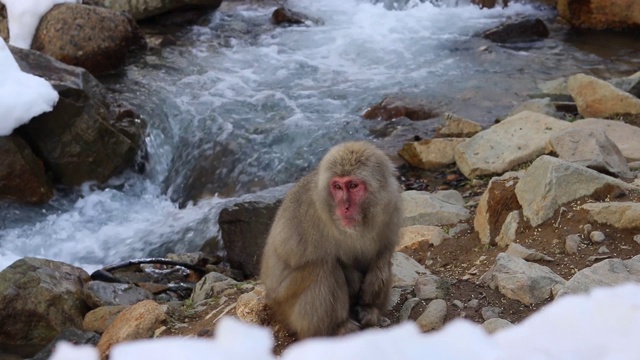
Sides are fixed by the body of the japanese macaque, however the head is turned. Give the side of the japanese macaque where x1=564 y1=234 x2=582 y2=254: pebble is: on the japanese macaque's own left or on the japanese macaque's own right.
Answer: on the japanese macaque's own left

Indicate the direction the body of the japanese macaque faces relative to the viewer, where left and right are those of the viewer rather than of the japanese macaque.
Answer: facing the viewer and to the right of the viewer

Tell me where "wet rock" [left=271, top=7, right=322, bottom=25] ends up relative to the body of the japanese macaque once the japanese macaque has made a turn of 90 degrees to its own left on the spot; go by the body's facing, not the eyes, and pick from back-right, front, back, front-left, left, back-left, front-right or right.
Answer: front-left

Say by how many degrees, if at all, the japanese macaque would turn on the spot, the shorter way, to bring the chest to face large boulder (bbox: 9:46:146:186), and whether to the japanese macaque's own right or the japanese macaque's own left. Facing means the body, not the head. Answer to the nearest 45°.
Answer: approximately 180°

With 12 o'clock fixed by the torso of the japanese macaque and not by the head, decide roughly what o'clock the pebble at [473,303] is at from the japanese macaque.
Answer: The pebble is roughly at 10 o'clock from the japanese macaque.

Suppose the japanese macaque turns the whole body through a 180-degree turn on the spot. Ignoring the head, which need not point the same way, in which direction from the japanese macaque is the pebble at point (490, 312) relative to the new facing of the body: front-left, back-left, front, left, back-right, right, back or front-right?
back-right

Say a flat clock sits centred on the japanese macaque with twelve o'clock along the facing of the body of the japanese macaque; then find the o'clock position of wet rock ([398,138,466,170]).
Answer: The wet rock is roughly at 8 o'clock from the japanese macaque.

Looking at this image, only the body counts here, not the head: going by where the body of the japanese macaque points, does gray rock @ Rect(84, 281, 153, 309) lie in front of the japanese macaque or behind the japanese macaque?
behind

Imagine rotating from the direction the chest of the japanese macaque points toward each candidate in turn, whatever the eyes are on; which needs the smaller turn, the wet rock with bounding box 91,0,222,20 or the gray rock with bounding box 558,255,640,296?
the gray rock

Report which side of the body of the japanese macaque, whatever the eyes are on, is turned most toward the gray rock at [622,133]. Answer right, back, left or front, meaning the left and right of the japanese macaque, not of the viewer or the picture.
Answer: left
